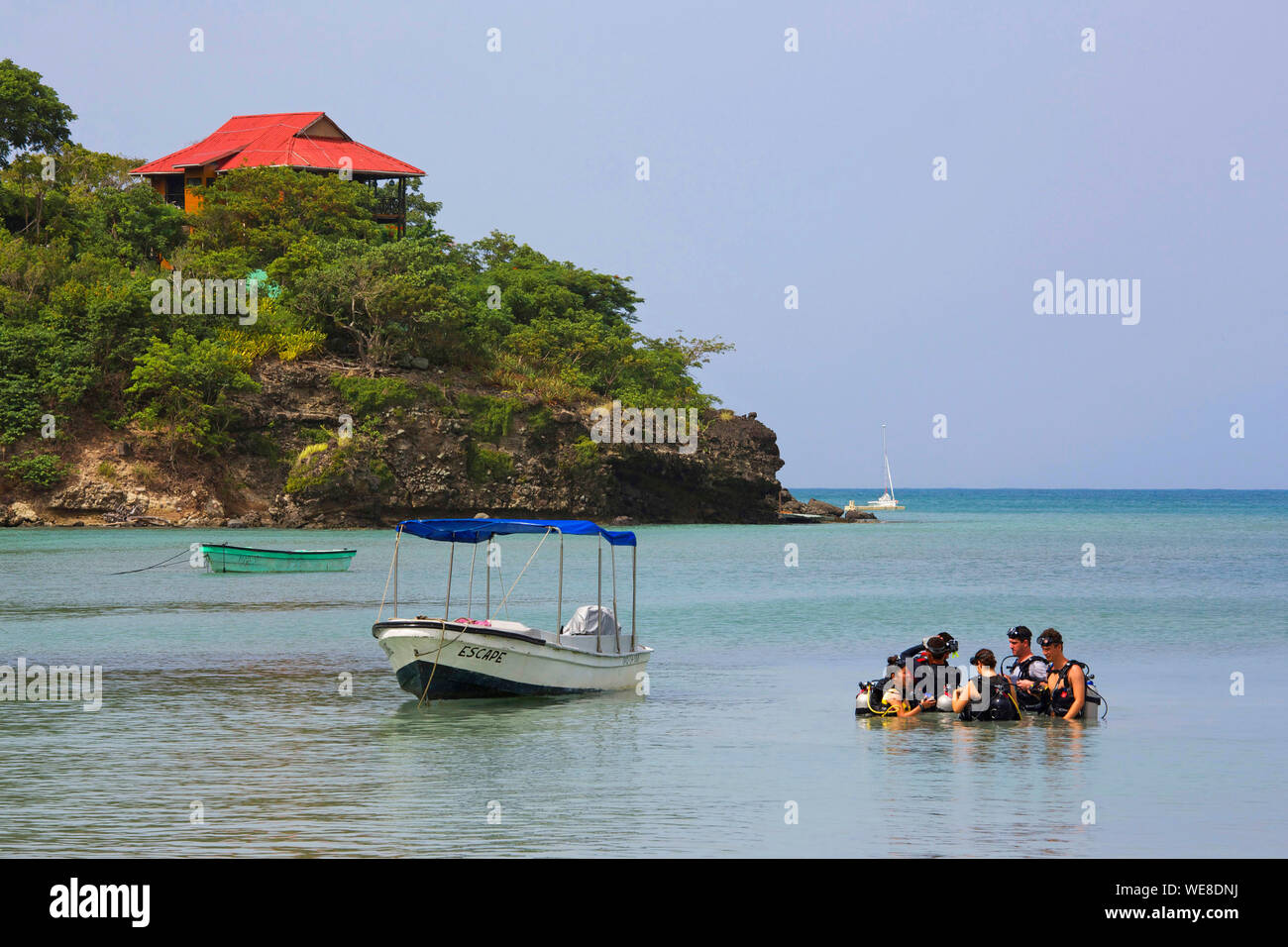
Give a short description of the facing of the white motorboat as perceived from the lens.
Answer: facing the viewer and to the left of the viewer

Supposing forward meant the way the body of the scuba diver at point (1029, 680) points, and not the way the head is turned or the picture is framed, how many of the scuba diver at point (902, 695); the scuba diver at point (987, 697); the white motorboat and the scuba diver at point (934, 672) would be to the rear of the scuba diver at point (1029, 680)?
0

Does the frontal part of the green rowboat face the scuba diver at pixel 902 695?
no

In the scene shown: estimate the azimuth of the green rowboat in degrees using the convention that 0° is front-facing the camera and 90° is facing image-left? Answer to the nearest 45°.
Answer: approximately 90°

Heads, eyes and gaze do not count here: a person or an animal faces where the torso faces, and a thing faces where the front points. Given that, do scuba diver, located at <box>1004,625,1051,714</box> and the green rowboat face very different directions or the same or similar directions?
same or similar directions

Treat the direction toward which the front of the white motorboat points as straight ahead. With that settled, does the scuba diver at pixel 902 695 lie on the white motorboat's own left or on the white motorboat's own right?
on the white motorboat's own left

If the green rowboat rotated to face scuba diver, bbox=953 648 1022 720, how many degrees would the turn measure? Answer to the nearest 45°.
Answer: approximately 90° to its left

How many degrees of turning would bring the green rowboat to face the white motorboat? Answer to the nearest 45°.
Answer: approximately 90° to its left

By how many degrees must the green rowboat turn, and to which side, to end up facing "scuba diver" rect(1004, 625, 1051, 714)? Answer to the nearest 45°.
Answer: approximately 90° to its left

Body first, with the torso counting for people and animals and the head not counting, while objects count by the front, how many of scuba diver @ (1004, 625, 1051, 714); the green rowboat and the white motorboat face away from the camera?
0

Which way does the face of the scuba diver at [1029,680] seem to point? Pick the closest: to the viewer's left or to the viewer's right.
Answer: to the viewer's left

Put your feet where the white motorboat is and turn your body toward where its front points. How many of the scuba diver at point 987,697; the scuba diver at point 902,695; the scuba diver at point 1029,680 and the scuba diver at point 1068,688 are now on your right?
0

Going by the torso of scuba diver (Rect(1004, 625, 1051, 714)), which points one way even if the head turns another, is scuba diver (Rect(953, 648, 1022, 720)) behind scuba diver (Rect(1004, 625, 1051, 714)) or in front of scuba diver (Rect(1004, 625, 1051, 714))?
in front

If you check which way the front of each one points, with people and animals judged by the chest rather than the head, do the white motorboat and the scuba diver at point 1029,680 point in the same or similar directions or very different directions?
same or similar directions

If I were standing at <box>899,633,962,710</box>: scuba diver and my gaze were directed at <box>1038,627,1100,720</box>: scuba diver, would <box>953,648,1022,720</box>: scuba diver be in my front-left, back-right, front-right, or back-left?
front-right

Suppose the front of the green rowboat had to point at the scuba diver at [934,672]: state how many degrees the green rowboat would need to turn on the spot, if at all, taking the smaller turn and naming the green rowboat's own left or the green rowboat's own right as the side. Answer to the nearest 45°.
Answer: approximately 90° to the green rowboat's own left
